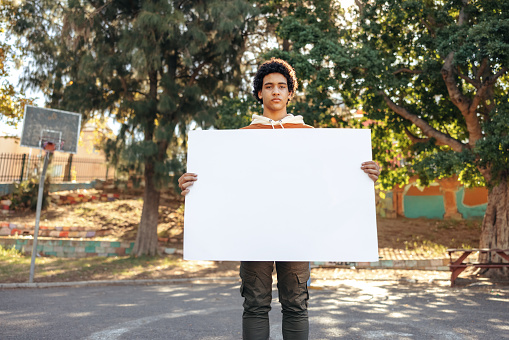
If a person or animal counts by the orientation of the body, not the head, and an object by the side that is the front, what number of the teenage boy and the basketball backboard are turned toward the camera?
2

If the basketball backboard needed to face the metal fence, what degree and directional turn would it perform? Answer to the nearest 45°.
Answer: approximately 180°

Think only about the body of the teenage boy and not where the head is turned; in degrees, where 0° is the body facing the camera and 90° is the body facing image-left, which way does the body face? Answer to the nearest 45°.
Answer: approximately 0°

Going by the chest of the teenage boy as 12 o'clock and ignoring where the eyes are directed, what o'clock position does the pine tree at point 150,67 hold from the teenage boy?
The pine tree is roughly at 5 o'clock from the teenage boy.

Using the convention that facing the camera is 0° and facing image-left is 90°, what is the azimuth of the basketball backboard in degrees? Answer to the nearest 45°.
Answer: approximately 0°
